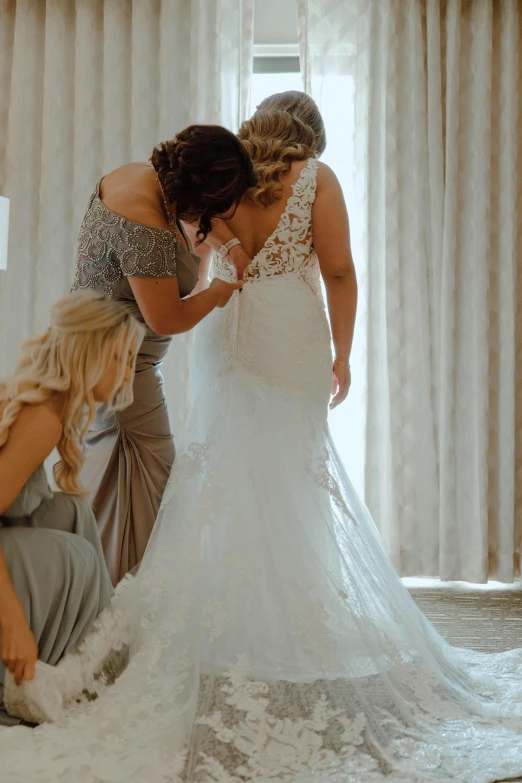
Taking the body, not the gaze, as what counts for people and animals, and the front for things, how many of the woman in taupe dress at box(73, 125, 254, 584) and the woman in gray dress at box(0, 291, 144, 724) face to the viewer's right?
2

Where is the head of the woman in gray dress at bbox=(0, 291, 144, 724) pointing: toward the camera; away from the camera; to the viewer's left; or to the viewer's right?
to the viewer's right

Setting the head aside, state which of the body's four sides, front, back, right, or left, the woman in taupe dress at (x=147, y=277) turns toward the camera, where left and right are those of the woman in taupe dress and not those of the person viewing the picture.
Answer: right

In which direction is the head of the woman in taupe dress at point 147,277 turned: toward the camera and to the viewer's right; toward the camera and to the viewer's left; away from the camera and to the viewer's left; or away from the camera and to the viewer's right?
away from the camera and to the viewer's right

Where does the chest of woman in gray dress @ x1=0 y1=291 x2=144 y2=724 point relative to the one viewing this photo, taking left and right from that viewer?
facing to the right of the viewer
